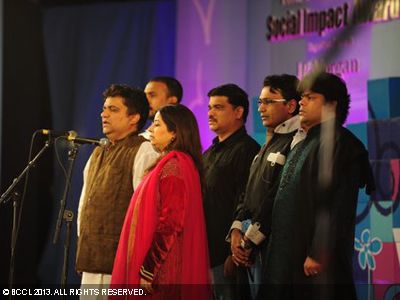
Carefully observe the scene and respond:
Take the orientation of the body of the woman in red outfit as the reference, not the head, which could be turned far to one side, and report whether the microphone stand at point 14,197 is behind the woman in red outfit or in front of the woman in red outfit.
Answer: in front

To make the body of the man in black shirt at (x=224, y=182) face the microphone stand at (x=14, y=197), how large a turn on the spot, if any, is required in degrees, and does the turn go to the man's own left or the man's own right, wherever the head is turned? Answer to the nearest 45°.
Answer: approximately 45° to the man's own right

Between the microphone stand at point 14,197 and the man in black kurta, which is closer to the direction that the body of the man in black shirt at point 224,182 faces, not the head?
the microphone stand

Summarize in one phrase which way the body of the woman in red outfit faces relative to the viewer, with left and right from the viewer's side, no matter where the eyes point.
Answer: facing to the left of the viewer

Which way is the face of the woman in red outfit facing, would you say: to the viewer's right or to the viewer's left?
to the viewer's left

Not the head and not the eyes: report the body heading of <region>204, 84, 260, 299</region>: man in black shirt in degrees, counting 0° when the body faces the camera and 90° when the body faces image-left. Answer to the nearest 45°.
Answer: approximately 45°
